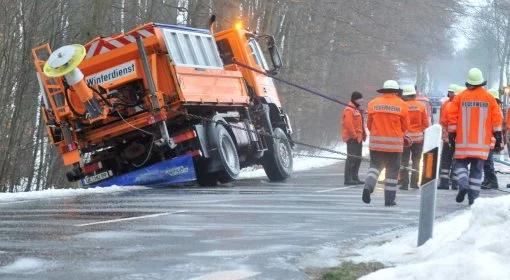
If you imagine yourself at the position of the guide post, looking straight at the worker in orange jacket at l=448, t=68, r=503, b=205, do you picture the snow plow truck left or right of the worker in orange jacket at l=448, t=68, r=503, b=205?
left

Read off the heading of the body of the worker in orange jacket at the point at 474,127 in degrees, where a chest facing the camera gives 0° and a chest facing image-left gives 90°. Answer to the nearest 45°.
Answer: approximately 180°

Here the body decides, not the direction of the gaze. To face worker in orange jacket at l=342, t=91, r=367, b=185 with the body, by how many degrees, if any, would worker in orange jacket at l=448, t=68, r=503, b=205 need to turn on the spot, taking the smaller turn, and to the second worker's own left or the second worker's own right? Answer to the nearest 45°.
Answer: approximately 45° to the second worker's own left

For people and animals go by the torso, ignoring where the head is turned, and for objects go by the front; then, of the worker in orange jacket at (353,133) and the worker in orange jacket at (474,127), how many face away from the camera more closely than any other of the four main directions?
1

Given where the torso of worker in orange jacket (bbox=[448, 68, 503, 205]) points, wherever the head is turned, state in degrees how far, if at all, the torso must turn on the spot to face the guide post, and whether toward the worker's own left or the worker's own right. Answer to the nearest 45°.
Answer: approximately 180°

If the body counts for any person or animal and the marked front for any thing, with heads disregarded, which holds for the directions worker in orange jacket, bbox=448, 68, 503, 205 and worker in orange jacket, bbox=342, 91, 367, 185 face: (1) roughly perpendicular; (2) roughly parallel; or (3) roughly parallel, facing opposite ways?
roughly perpendicular

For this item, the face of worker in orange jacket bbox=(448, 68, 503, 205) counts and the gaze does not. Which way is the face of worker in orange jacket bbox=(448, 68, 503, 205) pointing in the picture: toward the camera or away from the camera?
away from the camera

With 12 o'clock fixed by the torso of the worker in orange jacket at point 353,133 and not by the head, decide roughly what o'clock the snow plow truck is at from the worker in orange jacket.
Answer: The snow plow truck is roughly at 5 o'clock from the worker in orange jacket.
